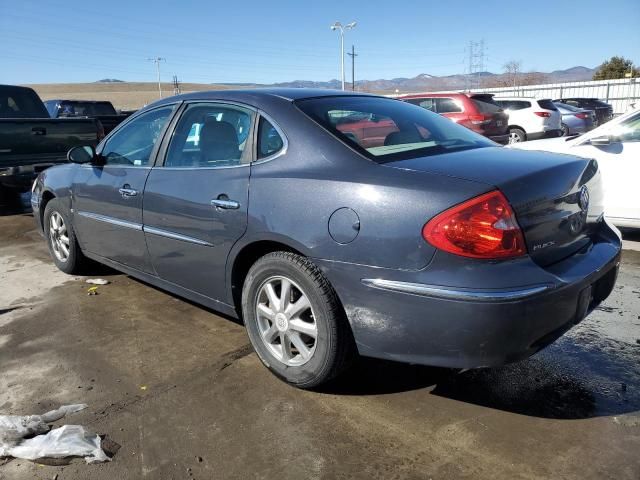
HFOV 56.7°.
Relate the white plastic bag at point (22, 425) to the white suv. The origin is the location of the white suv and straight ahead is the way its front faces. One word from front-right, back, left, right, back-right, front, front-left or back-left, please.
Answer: back-left

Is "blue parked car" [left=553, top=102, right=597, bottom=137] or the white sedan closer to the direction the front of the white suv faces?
the blue parked car

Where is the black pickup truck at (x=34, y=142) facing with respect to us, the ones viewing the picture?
facing to the left of the viewer

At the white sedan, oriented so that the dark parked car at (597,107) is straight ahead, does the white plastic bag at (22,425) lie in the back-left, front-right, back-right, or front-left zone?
back-left

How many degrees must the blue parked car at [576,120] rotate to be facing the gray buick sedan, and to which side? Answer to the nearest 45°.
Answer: approximately 135° to its left

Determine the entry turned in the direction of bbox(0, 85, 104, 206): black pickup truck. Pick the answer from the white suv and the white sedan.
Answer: the white sedan

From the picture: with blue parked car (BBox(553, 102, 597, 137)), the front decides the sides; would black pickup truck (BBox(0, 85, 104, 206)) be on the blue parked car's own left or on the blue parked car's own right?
on the blue parked car's own left

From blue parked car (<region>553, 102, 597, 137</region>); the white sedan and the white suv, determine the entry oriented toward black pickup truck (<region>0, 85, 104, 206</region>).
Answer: the white sedan

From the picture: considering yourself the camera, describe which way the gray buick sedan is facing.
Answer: facing away from the viewer and to the left of the viewer

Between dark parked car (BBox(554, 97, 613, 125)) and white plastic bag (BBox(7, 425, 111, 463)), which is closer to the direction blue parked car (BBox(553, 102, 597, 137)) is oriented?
the dark parked car

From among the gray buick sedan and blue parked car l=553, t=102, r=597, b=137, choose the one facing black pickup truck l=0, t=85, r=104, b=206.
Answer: the gray buick sedan
